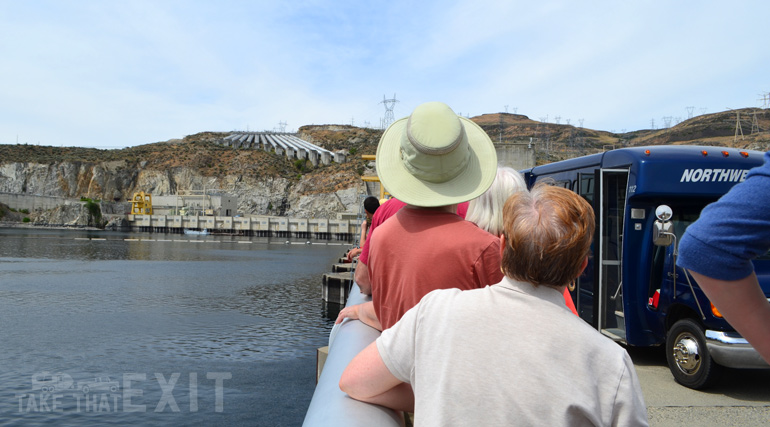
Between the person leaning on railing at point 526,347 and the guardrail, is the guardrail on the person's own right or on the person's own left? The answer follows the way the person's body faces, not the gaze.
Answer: on the person's own left

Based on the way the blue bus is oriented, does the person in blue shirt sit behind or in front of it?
in front

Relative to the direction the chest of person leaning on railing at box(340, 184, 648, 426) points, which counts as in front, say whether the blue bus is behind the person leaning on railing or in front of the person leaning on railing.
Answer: in front

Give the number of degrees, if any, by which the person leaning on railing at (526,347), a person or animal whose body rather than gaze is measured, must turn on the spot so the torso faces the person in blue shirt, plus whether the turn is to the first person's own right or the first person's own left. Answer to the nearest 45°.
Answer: approximately 135° to the first person's own right

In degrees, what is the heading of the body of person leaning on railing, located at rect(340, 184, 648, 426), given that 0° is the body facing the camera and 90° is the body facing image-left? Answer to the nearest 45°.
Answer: approximately 180°

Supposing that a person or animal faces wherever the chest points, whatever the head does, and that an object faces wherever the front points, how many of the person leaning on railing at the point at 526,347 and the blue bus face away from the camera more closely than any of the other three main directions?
1

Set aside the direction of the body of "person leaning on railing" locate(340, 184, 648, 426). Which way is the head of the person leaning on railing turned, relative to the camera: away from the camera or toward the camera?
away from the camera

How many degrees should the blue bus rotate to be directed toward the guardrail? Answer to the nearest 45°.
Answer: approximately 45° to its right

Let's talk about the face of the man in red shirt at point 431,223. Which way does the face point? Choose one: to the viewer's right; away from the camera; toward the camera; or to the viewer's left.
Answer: away from the camera
